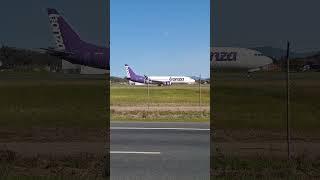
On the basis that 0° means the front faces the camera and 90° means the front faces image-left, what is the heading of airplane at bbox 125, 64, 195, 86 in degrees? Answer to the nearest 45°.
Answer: approximately 270°
